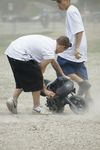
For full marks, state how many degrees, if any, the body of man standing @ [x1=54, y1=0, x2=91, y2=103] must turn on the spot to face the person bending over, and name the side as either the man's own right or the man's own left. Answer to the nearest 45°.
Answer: approximately 45° to the man's own left

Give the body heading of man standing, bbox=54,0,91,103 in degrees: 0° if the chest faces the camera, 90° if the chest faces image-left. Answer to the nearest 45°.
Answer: approximately 90°
